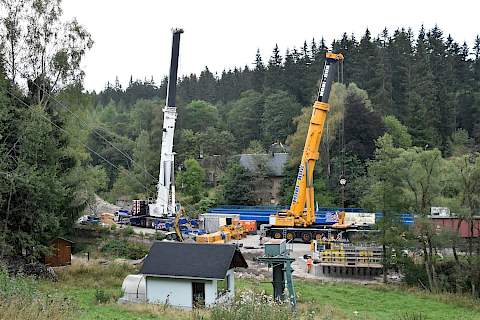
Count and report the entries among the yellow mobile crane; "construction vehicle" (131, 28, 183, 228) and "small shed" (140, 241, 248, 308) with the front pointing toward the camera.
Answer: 1

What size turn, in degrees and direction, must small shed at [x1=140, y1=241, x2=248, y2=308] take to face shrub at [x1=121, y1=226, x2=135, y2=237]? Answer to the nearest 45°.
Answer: approximately 180°

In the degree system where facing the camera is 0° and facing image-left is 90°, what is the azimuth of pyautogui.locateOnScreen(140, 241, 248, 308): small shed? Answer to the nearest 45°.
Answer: approximately 0°

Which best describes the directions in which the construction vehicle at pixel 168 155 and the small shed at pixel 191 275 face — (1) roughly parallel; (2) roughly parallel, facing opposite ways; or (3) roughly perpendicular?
roughly perpendicular

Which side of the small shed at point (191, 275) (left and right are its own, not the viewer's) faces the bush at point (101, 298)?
right

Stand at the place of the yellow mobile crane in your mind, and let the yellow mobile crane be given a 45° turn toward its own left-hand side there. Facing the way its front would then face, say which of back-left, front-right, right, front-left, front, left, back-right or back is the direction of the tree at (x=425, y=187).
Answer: right

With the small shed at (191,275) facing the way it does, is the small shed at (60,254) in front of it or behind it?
behind
